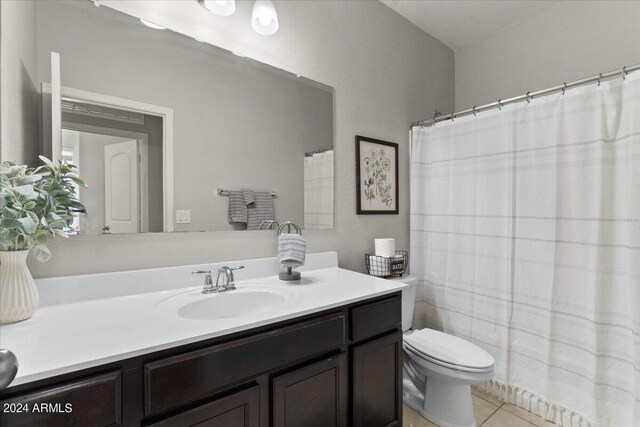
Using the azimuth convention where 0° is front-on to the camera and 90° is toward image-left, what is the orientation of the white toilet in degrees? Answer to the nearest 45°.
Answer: approximately 315°

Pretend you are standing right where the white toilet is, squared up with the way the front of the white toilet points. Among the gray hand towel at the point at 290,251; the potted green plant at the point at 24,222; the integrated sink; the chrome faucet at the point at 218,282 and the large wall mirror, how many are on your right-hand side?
5

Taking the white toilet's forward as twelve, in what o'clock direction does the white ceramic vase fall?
The white ceramic vase is roughly at 3 o'clock from the white toilet.

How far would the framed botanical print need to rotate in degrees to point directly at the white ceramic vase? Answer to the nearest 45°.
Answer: approximately 90° to its right

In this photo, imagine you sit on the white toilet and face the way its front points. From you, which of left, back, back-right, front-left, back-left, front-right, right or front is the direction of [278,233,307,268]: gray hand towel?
right

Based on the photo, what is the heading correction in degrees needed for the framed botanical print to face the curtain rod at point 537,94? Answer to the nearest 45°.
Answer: approximately 45° to its left

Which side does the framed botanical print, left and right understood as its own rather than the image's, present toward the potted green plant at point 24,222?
right

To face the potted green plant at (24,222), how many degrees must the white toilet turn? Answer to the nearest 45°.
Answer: approximately 90° to its right

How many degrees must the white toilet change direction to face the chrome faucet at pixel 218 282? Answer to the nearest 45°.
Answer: approximately 90° to its right

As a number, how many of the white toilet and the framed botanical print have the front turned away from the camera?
0

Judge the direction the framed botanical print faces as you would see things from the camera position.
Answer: facing the viewer and to the right of the viewer

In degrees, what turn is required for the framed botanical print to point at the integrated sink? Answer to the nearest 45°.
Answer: approximately 90° to its right

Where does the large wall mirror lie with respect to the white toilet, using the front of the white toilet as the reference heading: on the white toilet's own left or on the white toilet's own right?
on the white toilet's own right
